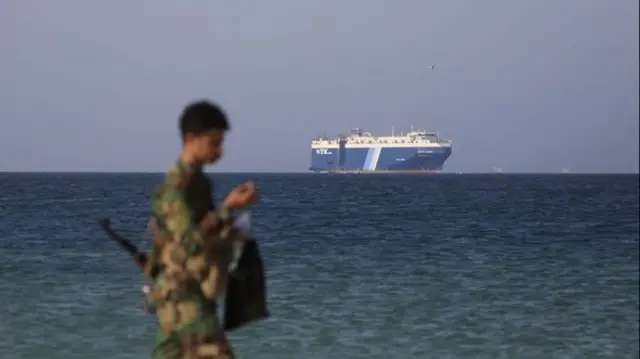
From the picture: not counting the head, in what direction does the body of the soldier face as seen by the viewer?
to the viewer's right
